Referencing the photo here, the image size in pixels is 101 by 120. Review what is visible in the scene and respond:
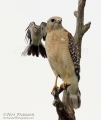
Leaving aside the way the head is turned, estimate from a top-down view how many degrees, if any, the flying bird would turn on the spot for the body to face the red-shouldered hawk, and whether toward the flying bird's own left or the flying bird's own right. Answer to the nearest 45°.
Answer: approximately 45° to the flying bird's own left

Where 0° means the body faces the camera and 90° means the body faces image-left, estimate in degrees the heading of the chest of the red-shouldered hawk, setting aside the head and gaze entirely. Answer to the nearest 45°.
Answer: approximately 45°

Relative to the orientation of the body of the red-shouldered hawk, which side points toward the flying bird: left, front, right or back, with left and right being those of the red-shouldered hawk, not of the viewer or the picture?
right
